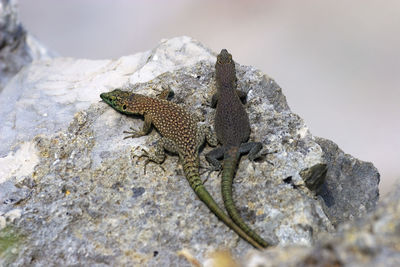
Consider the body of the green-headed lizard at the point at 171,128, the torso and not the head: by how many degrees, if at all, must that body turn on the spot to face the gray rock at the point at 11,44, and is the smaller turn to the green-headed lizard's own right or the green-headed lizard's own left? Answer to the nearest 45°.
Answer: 0° — it already faces it

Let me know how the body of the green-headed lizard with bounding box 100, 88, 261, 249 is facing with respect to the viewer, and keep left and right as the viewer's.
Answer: facing away from the viewer and to the left of the viewer

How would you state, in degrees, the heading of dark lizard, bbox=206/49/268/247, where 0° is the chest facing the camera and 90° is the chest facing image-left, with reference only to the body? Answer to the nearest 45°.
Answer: approximately 180°

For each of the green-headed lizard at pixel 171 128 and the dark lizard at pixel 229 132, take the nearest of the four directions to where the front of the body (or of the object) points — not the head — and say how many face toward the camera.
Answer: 0

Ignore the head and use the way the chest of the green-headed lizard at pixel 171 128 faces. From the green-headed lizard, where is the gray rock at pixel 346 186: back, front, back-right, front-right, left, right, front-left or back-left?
back-right

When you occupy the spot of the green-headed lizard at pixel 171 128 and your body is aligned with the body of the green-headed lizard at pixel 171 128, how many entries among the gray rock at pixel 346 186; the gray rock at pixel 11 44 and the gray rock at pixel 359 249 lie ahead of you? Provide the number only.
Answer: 1

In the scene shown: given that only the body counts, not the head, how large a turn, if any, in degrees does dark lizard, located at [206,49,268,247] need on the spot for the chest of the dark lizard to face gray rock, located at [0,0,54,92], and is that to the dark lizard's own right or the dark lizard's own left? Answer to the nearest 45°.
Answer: approximately 45° to the dark lizard's own left

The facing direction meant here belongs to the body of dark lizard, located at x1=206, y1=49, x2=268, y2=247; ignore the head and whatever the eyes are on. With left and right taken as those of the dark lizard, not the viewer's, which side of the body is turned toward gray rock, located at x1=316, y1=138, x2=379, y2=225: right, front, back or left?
right

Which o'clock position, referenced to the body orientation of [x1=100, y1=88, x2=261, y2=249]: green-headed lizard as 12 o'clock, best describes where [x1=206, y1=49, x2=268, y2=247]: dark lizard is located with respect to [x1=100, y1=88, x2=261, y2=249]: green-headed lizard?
[x1=206, y1=49, x2=268, y2=247]: dark lizard is roughly at 5 o'clock from [x1=100, y1=88, x2=261, y2=249]: green-headed lizard.
